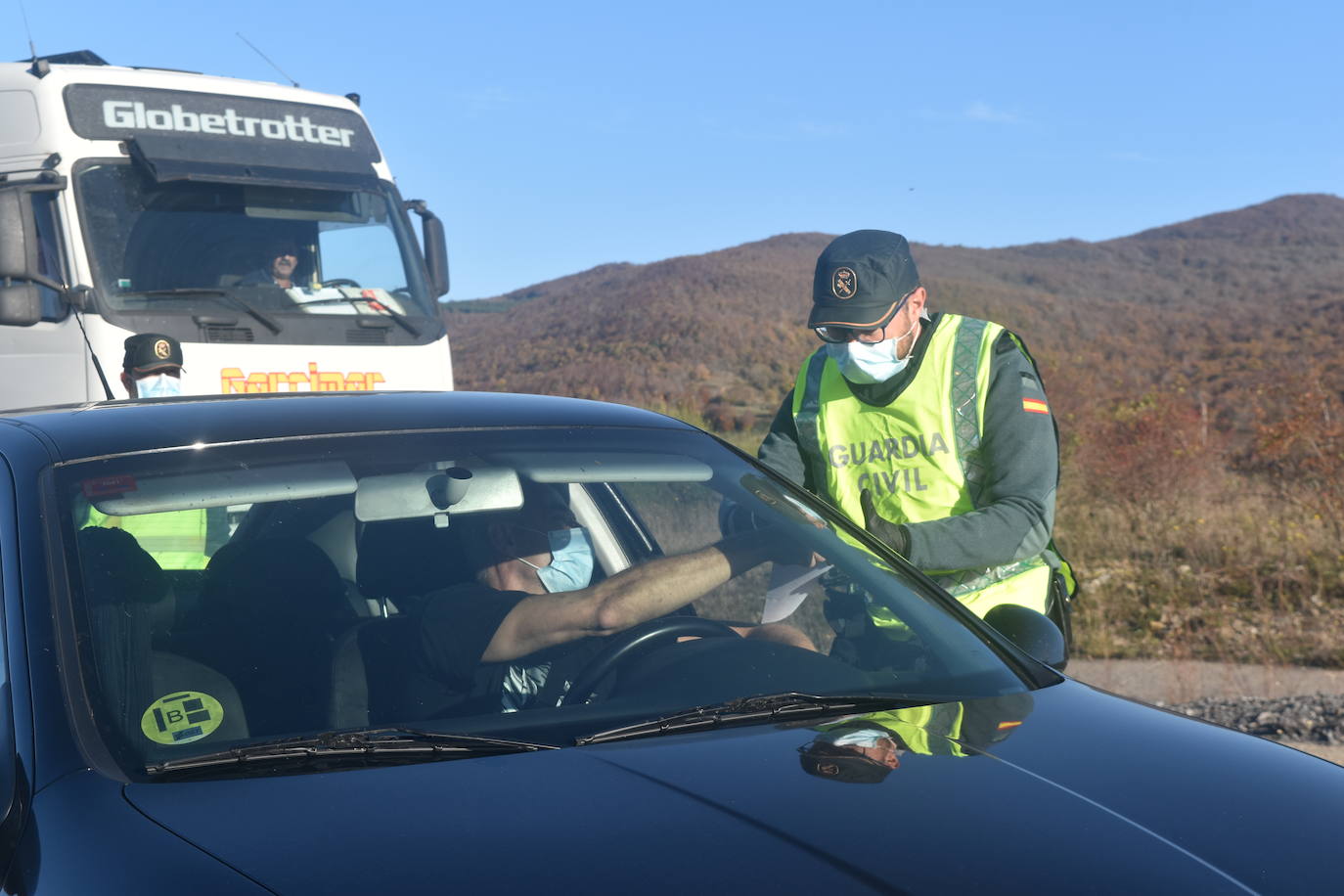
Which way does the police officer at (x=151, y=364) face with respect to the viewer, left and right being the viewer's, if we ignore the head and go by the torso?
facing the viewer and to the right of the viewer

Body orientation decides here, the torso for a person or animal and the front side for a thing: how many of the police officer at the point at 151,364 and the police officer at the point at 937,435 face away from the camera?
0

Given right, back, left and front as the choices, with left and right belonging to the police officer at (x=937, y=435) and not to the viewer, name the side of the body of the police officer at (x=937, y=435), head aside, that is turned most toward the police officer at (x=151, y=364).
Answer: right

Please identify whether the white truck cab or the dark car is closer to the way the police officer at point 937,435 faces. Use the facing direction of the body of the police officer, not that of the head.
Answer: the dark car

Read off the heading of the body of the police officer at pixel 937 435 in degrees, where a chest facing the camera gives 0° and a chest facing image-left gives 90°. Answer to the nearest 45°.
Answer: approximately 45°

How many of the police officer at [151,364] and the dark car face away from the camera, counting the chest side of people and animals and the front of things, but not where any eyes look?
0

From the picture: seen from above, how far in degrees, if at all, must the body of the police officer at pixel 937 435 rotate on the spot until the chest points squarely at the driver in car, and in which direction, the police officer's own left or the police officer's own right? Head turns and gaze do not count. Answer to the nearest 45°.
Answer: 0° — they already face them

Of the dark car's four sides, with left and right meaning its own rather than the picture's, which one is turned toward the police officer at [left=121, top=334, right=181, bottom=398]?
back
